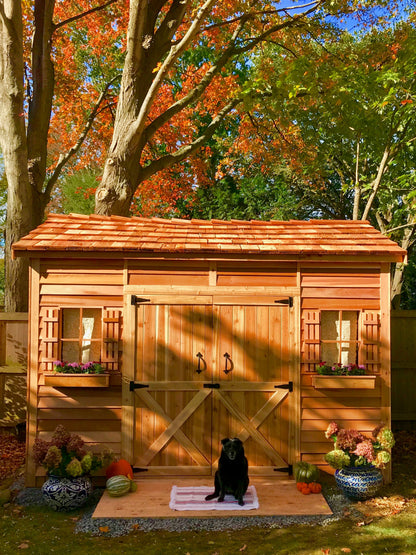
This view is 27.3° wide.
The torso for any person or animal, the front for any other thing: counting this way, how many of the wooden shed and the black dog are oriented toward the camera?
2

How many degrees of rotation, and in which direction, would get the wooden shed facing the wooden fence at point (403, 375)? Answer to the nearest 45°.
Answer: approximately 135° to its left

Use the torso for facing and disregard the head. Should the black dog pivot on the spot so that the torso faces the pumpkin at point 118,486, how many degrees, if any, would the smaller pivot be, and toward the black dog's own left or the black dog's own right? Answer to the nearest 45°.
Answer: approximately 90° to the black dog's own right

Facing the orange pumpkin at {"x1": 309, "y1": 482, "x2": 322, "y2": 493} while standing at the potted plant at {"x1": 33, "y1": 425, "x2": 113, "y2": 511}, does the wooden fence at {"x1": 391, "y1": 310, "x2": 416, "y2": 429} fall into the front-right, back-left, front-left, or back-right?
front-left

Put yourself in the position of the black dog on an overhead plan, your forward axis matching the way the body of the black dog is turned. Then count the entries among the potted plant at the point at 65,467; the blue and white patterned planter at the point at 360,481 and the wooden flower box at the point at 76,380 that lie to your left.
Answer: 1

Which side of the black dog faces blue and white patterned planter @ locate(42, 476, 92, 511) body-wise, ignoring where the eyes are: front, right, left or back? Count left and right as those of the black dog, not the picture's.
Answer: right

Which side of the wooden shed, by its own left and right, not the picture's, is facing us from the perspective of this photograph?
front

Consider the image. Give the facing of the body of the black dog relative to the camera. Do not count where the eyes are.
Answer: toward the camera

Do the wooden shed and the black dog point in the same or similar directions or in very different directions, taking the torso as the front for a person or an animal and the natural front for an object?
same or similar directions
